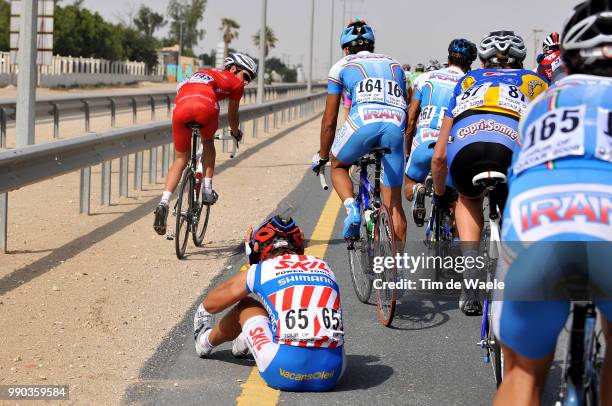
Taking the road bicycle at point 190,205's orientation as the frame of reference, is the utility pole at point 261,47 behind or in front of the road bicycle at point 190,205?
in front

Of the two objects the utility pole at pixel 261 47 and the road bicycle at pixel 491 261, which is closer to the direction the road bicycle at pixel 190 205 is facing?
the utility pole

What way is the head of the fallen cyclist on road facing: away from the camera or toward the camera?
away from the camera

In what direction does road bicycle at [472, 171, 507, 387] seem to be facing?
away from the camera

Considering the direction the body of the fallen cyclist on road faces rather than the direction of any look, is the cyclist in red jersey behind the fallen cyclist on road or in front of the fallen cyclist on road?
in front

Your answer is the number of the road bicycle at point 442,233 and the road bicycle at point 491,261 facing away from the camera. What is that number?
2

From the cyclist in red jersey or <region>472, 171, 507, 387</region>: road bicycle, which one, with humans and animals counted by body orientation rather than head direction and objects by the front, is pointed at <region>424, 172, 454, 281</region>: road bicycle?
<region>472, 171, 507, 387</region>: road bicycle

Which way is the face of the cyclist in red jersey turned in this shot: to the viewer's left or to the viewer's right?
to the viewer's right

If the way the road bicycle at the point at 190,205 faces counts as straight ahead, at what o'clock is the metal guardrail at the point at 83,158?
The metal guardrail is roughly at 11 o'clock from the road bicycle.

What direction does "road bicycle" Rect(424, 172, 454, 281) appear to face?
away from the camera

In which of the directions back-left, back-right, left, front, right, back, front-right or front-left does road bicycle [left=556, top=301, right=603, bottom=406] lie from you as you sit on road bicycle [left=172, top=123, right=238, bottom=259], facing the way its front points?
back-right

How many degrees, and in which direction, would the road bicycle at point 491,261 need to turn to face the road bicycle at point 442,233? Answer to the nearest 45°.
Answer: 0° — it already faces it

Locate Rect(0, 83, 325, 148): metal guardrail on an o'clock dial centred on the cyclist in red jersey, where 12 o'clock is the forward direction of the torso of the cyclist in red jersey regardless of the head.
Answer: The metal guardrail is roughly at 10 o'clock from the cyclist in red jersey.

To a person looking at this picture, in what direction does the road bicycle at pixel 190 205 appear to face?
facing away from the viewer and to the right of the viewer

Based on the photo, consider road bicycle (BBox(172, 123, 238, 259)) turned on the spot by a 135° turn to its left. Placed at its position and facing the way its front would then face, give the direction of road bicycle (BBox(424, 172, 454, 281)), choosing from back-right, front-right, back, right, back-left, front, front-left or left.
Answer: back-left
